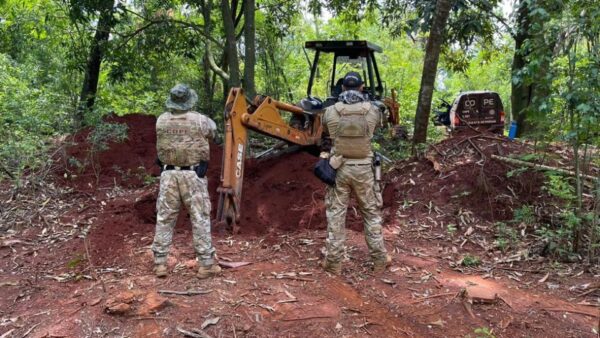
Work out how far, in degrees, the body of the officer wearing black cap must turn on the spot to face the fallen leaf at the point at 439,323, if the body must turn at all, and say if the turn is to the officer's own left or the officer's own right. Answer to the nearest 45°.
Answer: approximately 135° to the officer's own right

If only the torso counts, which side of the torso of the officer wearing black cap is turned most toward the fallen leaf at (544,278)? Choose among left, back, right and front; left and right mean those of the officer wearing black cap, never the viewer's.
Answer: right

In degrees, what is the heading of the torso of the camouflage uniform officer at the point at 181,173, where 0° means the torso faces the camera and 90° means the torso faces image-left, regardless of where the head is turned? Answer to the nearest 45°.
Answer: approximately 180°

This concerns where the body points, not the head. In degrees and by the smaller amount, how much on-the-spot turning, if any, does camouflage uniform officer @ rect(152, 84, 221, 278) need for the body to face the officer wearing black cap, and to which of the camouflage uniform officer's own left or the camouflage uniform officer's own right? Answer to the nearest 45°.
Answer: approximately 90° to the camouflage uniform officer's own right

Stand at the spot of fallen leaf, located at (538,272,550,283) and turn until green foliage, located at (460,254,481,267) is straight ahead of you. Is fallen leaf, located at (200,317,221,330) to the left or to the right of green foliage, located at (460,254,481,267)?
left

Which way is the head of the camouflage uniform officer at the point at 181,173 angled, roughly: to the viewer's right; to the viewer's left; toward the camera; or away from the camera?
away from the camera

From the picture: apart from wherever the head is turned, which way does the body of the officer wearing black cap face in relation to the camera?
away from the camera

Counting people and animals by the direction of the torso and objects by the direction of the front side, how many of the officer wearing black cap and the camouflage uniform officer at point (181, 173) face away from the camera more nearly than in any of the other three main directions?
2

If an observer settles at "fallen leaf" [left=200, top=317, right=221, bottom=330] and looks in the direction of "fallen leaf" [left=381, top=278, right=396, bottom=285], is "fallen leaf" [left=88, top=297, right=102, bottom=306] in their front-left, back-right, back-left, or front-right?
back-left

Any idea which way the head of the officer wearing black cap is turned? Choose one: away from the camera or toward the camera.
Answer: away from the camera

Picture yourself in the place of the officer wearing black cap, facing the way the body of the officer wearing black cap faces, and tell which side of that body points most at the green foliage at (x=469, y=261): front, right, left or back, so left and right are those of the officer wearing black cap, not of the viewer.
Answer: right

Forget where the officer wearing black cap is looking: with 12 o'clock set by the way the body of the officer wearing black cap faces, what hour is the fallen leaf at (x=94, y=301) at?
The fallen leaf is roughly at 8 o'clock from the officer wearing black cap.
